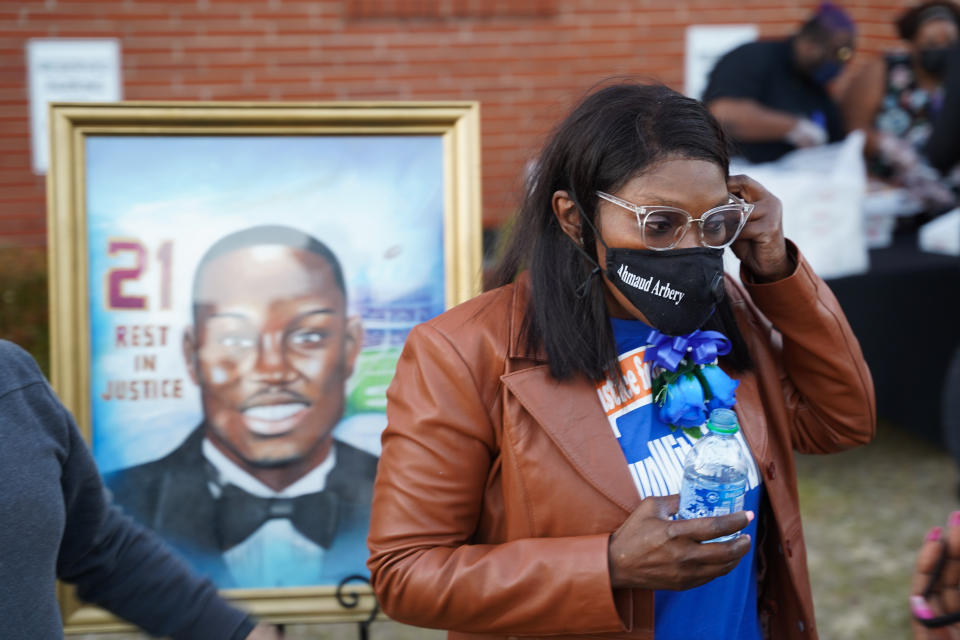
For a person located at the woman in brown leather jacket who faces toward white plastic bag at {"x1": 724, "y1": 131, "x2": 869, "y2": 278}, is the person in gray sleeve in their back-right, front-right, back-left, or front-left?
back-left

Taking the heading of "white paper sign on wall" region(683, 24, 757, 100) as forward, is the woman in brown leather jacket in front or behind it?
in front

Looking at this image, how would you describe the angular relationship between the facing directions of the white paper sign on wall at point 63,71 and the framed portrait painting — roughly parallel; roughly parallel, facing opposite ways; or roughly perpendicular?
roughly parallel

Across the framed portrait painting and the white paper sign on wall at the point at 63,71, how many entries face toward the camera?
2

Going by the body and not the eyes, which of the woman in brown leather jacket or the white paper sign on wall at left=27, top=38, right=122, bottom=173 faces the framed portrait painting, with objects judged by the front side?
the white paper sign on wall

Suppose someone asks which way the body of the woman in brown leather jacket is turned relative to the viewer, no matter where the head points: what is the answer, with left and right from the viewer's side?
facing the viewer and to the right of the viewer

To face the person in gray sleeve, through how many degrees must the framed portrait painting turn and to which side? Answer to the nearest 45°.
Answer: approximately 45° to its right

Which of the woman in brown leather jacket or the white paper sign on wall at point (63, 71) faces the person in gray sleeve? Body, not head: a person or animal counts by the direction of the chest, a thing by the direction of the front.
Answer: the white paper sign on wall

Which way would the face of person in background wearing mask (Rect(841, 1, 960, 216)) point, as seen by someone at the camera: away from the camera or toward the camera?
toward the camera

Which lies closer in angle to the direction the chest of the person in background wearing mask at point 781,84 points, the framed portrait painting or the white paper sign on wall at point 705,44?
the framed portrait painting

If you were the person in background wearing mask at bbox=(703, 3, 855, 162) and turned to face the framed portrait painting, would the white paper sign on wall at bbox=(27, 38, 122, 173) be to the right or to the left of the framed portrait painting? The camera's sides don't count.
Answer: right

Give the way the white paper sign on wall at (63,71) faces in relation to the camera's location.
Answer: facing the viewer

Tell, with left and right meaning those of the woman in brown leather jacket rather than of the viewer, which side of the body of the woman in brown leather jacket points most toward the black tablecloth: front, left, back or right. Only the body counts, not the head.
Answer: left
